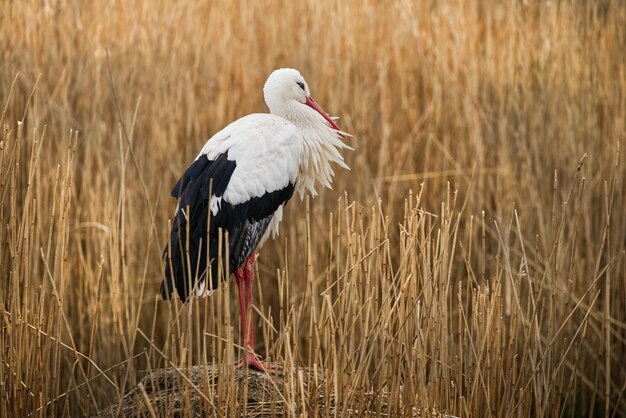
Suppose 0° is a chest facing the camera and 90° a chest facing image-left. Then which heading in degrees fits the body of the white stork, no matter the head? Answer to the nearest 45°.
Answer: approximately 270°
